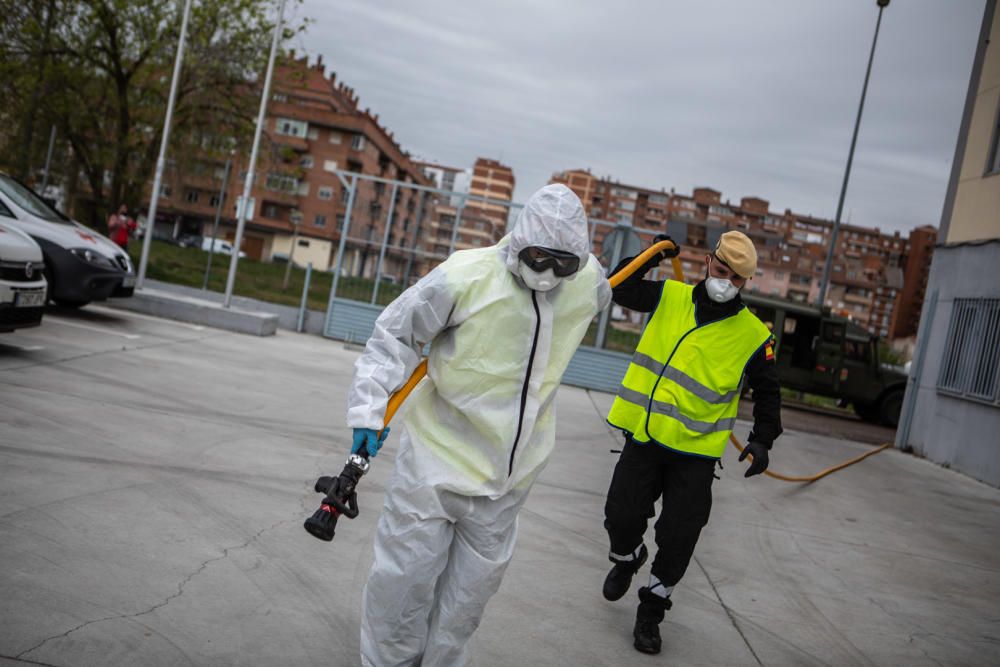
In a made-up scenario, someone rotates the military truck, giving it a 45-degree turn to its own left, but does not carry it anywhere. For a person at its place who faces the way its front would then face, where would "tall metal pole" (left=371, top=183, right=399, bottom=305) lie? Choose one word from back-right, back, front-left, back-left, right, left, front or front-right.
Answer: back

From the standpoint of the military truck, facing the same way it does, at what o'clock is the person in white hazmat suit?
The person in white hazmat suit is roughly at 3 o'clock from the military truck.

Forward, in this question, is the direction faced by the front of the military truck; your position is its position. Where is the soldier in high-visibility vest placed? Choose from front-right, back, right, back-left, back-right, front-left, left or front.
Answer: right

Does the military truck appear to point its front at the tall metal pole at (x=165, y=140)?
no

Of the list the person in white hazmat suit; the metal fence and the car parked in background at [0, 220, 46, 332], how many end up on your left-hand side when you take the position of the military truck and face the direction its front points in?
0

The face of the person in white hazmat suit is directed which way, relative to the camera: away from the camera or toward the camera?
toward the camera

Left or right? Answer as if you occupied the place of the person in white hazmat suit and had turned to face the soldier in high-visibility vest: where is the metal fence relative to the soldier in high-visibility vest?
left

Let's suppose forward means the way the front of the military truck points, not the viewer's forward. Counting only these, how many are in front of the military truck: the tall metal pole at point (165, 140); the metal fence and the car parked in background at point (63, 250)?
0

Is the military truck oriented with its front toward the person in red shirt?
no

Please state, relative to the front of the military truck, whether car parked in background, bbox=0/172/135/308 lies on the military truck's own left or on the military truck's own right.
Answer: on the military truck's own right

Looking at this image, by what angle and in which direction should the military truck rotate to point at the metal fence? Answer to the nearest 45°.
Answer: approximately 135° to its right

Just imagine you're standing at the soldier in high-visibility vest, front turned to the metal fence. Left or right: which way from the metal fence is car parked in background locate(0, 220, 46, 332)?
left

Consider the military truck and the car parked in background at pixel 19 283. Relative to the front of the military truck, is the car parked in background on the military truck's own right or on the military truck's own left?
on the military truck's own right

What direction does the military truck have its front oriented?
to the viewer's right
